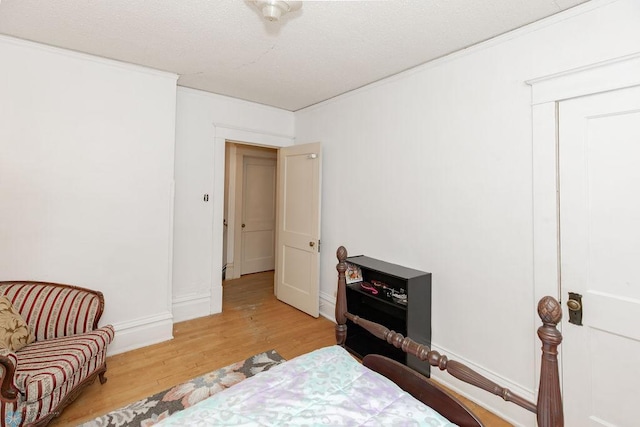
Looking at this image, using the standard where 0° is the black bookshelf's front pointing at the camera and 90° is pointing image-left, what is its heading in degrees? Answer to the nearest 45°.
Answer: approximately 45°

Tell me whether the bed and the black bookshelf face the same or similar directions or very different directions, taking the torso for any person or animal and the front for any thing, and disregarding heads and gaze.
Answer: very different directions

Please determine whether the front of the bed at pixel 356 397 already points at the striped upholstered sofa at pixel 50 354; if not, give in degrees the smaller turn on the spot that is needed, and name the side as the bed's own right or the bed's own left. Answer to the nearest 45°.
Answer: approximately 135° to the bed's own left

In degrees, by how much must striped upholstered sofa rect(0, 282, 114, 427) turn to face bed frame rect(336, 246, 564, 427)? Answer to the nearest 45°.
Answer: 0° — it already faces it

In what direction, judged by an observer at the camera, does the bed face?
facing away from the viewer and to the right of the viewer

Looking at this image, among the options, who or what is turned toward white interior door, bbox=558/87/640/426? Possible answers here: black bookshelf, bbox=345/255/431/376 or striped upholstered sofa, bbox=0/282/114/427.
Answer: the striped upholstered sofa

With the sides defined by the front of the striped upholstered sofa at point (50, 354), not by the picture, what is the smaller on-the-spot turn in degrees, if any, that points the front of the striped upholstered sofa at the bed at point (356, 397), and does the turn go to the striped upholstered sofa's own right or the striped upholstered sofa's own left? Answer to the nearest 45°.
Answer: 0° — it already faces it
